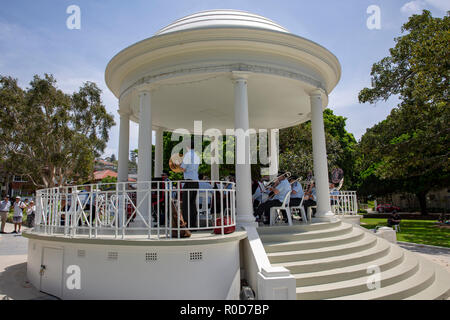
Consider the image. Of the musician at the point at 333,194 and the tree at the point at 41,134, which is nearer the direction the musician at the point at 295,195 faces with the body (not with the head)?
the tree

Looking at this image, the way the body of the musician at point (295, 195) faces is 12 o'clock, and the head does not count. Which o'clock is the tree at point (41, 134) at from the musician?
The tree is roughly at 1 o'clock from the musician.

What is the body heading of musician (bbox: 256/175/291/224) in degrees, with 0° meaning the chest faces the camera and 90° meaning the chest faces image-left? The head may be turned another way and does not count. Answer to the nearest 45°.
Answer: approximately 90°

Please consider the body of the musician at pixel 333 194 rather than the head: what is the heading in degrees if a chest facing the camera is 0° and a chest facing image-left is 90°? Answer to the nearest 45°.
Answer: approximately 90°

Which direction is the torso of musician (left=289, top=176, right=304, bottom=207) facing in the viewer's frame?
to the viewer's left

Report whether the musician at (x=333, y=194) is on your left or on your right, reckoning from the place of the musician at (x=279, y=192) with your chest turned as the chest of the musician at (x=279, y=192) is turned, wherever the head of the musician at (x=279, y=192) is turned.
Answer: on your right
